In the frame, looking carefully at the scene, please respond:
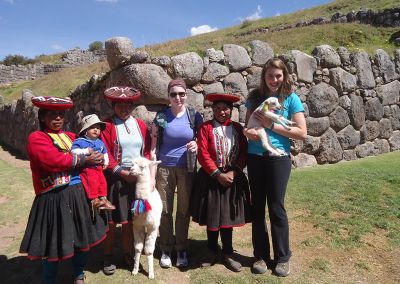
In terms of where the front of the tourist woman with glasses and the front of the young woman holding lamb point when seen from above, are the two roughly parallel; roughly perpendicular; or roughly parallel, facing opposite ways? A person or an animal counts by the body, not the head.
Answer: roughly parallel

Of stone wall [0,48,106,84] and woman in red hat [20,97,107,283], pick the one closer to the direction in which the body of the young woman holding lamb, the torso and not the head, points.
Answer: the woman in red hat

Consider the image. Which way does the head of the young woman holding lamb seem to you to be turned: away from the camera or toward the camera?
toward the camera

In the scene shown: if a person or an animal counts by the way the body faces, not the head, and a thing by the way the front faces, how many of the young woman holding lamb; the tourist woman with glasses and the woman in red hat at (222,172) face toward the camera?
3

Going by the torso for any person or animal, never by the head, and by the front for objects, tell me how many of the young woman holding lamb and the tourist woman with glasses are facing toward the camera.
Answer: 2

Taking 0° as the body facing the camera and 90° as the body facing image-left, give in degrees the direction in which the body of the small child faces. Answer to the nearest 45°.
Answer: approximately 315°

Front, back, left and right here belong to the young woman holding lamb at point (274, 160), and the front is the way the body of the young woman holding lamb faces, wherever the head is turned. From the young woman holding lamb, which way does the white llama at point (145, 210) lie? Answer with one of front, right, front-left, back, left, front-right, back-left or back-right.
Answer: right

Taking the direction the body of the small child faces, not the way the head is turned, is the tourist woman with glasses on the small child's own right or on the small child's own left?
on the small child's own left

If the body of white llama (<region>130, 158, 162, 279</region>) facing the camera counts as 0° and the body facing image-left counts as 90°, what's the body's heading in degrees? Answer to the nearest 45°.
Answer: approximately 45°

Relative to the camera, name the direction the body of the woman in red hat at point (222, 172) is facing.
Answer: toward the camera

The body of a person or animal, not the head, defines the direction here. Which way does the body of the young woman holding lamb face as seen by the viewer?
toward the camera

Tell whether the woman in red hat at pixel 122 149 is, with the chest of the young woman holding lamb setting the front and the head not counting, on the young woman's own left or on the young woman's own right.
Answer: on the young woman's own right

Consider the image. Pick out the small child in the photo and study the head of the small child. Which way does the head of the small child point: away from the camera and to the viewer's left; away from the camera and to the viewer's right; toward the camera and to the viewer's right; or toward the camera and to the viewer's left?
toward the camera and to the viewer's right

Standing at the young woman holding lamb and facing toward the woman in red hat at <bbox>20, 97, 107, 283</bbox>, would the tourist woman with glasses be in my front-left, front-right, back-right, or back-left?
front-right

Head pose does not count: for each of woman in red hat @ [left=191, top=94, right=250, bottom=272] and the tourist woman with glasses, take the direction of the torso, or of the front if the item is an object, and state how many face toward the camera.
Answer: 2

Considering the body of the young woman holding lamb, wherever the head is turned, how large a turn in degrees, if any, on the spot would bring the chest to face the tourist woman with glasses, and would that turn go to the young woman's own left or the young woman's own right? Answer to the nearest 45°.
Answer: approximately 90° to the young woman's own right

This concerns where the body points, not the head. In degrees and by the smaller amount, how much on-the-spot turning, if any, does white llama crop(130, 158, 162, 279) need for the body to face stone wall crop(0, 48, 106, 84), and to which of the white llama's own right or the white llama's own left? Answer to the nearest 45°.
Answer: approximately 135° to the white llama's own right
